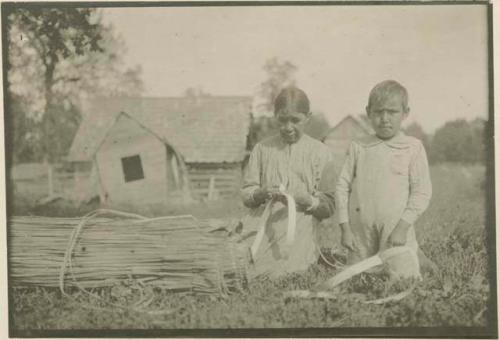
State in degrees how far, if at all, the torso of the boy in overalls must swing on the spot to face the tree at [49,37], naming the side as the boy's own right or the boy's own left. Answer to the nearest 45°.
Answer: approximately 90° to the boy's own right

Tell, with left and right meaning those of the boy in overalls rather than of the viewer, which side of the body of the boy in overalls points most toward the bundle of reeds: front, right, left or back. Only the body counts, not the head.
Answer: right

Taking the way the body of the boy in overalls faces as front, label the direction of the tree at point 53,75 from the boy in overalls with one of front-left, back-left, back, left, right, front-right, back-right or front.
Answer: right

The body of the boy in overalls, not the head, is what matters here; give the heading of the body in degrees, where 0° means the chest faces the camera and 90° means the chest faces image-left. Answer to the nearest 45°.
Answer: approximately 0°
